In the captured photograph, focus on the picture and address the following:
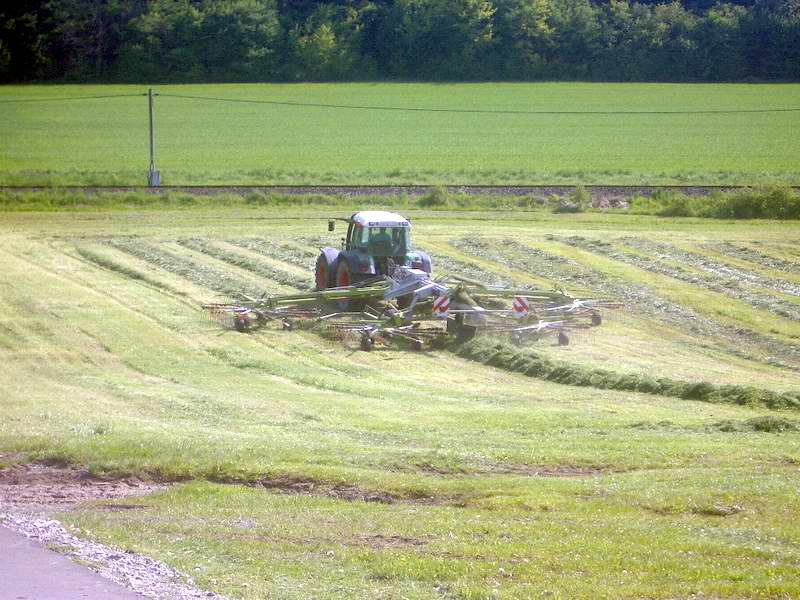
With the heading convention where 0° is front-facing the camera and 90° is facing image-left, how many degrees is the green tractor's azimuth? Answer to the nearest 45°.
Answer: approximately 135°

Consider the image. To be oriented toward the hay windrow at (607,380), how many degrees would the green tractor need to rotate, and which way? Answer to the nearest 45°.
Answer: approximately 180°

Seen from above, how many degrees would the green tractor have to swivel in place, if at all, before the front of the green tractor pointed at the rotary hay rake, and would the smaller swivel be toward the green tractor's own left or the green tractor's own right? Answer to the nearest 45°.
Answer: approximately 180°
